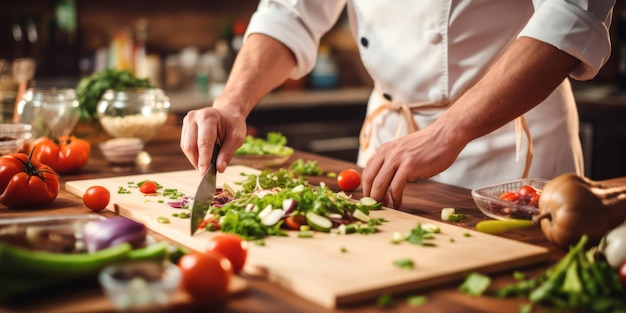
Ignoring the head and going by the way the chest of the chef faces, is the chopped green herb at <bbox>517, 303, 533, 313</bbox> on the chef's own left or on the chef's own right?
on the chef's own left

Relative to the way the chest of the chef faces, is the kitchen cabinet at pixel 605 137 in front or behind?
behind

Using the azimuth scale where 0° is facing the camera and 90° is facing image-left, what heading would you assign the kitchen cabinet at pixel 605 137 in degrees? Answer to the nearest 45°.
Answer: approximately 0°

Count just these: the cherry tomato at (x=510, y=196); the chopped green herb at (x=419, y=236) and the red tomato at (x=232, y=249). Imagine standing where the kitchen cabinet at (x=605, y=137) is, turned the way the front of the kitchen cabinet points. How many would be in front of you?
3

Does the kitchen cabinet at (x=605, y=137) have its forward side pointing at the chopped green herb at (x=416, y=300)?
yes
